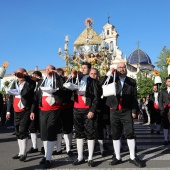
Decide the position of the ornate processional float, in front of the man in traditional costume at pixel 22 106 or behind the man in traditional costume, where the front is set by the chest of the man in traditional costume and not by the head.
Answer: behind

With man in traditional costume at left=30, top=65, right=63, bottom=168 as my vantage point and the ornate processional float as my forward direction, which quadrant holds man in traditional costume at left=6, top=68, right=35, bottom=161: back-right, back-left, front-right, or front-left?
front-left

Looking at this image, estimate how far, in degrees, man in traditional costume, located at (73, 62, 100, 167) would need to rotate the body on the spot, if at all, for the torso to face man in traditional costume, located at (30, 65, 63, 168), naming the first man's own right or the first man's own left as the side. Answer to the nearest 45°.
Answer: approximately 45° to the first man's own right

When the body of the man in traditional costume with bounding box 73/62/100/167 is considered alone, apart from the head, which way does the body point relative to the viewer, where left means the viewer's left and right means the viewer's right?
facing the viewer and to the left of the viewer

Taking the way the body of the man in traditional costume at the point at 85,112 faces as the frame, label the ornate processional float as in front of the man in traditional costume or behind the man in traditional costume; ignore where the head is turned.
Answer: behind

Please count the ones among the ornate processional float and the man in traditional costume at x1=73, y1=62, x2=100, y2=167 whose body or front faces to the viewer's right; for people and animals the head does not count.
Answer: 0

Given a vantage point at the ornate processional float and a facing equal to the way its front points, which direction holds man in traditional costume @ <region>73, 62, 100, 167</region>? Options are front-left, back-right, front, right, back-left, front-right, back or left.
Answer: front

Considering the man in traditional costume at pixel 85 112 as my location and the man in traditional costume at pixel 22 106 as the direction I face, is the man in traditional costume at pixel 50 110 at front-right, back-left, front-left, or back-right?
front-left

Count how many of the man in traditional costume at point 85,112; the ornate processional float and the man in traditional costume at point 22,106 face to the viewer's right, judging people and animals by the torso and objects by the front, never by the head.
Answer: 0

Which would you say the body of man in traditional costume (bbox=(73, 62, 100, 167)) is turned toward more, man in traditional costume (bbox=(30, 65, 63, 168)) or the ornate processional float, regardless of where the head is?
the man in traditional costume

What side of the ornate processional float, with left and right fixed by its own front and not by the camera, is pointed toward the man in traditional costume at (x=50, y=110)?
front

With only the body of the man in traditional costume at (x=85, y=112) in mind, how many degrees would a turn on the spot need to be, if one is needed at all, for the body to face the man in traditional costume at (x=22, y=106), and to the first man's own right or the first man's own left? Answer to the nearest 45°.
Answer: approximately 45° to the first man's own right

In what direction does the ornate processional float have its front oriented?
toward the camera

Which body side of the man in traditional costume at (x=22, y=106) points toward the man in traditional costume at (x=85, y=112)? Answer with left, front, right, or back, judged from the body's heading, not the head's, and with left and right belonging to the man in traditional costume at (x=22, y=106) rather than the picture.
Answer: left

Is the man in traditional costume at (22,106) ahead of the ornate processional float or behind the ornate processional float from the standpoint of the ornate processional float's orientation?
ahead

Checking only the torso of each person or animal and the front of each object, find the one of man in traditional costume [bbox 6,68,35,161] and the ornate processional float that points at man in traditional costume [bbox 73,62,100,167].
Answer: the ornate processional float
